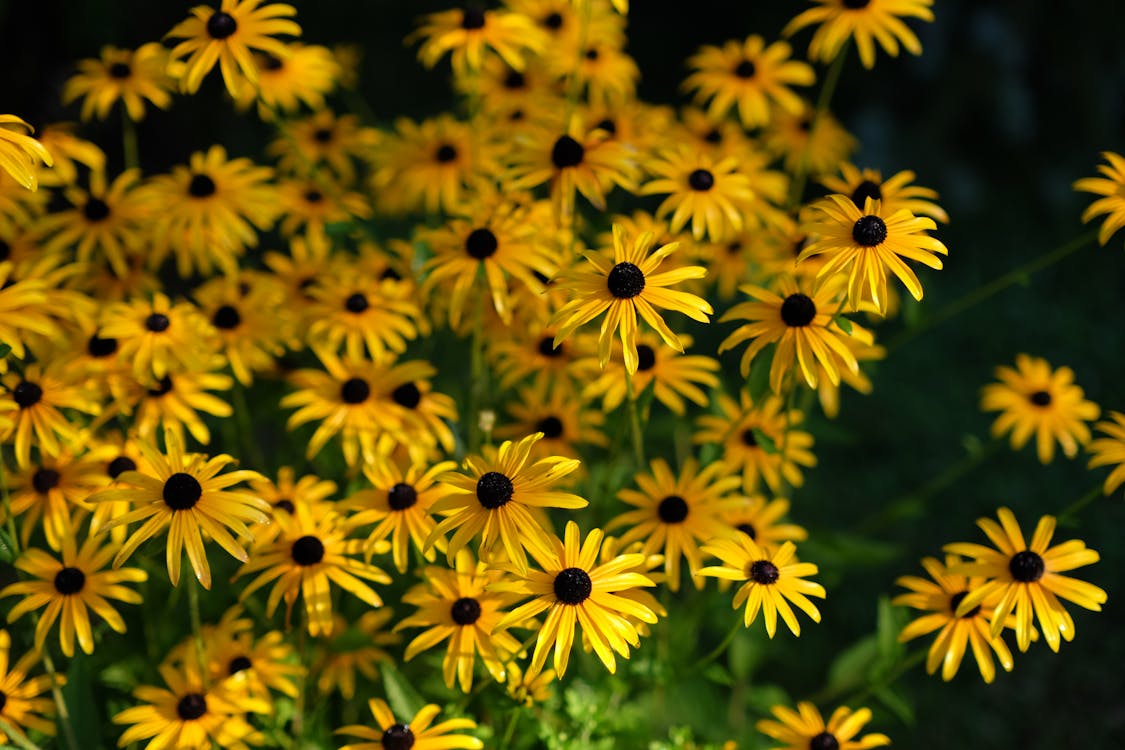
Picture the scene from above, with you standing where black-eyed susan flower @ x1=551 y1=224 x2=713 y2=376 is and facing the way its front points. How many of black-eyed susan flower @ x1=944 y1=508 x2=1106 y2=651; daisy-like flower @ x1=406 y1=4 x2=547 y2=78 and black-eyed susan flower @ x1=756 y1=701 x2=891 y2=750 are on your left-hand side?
2

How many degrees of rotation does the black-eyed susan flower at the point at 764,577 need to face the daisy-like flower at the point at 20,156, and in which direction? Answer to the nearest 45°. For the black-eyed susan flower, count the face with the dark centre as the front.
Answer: approximately 90° to its right

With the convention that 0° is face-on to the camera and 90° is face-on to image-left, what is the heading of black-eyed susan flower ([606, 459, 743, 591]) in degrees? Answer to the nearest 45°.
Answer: approximately 0°

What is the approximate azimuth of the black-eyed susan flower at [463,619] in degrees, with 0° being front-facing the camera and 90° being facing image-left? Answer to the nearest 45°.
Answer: approximately 0°

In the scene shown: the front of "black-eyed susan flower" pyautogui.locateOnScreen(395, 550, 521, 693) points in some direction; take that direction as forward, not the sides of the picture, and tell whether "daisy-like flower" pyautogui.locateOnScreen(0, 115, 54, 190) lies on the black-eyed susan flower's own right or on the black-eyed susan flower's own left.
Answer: on the black-eyed susan flower's own right

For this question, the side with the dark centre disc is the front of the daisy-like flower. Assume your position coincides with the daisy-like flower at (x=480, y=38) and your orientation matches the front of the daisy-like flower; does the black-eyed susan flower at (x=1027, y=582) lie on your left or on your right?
on your left
